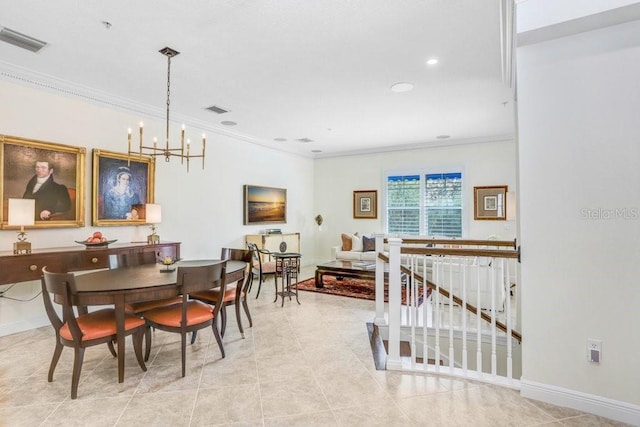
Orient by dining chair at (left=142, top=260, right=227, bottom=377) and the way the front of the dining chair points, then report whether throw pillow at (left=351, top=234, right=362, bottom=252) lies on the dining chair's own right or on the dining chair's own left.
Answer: on the dining chair's own right

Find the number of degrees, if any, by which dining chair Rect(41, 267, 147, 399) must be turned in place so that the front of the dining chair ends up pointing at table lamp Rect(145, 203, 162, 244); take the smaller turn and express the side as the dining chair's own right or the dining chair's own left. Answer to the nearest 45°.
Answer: approximately 45° to the dining chair's own left

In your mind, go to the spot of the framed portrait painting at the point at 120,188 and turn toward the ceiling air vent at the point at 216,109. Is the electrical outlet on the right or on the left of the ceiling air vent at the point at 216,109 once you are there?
right

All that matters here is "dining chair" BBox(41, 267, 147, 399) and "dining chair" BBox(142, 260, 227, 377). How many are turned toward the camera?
0

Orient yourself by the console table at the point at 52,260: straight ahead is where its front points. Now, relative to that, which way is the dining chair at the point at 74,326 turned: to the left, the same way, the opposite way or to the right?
to the left

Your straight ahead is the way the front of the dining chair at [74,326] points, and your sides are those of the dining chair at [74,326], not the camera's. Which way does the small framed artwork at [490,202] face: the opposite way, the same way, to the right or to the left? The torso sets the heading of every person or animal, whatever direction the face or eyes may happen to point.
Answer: the opposite way

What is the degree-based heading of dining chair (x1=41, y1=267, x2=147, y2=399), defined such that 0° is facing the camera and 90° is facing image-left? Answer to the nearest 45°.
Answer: approximately 225°

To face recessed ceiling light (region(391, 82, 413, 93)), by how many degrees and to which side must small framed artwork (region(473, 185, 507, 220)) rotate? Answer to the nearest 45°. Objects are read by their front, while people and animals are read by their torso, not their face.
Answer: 0° — it already faces it

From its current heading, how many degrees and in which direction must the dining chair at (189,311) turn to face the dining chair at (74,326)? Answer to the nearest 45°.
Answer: approximately 45° to its left

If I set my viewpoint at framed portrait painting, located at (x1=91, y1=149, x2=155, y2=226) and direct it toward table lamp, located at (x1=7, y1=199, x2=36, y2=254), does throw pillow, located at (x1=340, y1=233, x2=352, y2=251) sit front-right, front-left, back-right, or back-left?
back-left

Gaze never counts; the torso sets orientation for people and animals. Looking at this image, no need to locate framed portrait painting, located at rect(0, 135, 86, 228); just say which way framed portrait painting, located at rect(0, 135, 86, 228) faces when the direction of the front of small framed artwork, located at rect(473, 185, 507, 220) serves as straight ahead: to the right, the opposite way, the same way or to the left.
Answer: to the left

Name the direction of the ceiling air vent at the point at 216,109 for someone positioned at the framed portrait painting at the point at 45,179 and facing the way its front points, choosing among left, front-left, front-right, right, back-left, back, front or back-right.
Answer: front-left

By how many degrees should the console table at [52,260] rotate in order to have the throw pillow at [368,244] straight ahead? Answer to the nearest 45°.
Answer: approximately 45° to its left
